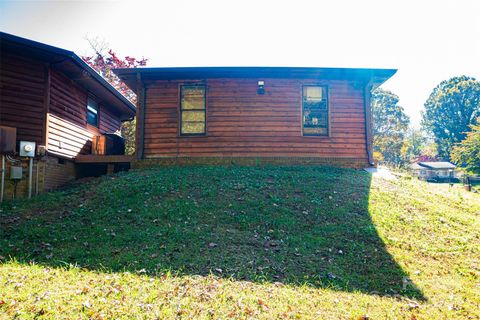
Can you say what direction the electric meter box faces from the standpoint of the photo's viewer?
facing the viewer

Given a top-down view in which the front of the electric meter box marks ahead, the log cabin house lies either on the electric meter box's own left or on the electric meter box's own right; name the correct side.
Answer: on the electric meter box's own left

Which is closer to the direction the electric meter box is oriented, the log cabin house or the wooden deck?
the log cabin house

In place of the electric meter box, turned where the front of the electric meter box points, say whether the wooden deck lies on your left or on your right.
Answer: on your left
